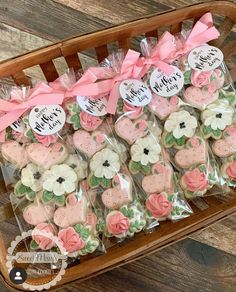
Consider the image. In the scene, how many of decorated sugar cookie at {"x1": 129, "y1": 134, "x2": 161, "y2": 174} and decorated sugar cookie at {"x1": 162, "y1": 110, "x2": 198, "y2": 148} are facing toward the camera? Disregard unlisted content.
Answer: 2

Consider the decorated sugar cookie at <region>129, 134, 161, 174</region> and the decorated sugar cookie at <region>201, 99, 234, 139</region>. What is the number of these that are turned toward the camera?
2
